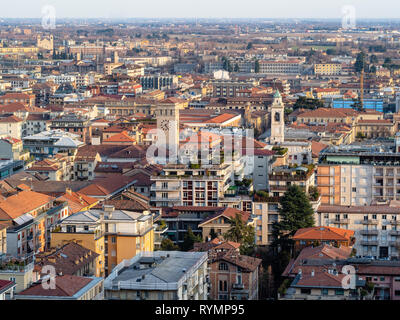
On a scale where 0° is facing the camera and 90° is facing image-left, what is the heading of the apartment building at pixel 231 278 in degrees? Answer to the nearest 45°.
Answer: approximately 0°

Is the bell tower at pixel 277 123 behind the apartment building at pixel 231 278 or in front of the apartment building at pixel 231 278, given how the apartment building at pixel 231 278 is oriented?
behind

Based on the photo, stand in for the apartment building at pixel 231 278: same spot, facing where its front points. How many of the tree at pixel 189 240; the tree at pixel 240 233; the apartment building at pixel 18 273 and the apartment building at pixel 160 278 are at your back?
2

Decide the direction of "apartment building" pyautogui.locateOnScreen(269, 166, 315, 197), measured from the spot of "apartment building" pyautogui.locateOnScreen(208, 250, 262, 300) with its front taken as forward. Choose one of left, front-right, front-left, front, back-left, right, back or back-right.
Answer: back

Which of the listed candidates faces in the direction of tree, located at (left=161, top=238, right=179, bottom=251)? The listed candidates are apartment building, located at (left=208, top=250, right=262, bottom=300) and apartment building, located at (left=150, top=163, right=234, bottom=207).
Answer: apartment building, located at (left=150, top=163, right=234, bottom=207)

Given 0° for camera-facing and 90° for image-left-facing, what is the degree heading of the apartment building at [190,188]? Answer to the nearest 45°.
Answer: approximately 0°

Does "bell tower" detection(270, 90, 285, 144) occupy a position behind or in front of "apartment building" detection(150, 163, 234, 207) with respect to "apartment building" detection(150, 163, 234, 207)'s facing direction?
behind

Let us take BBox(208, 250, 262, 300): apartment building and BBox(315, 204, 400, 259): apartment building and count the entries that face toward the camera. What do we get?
2

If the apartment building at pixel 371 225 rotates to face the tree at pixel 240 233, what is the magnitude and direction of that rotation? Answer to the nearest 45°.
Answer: approximately 45° to its right

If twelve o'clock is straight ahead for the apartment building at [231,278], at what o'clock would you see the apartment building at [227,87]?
the apartment building at [227,87] is roughly at 6 o'clock from the apartment building at [231,278].

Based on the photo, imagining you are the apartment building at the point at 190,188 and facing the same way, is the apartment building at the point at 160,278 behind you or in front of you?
in front
